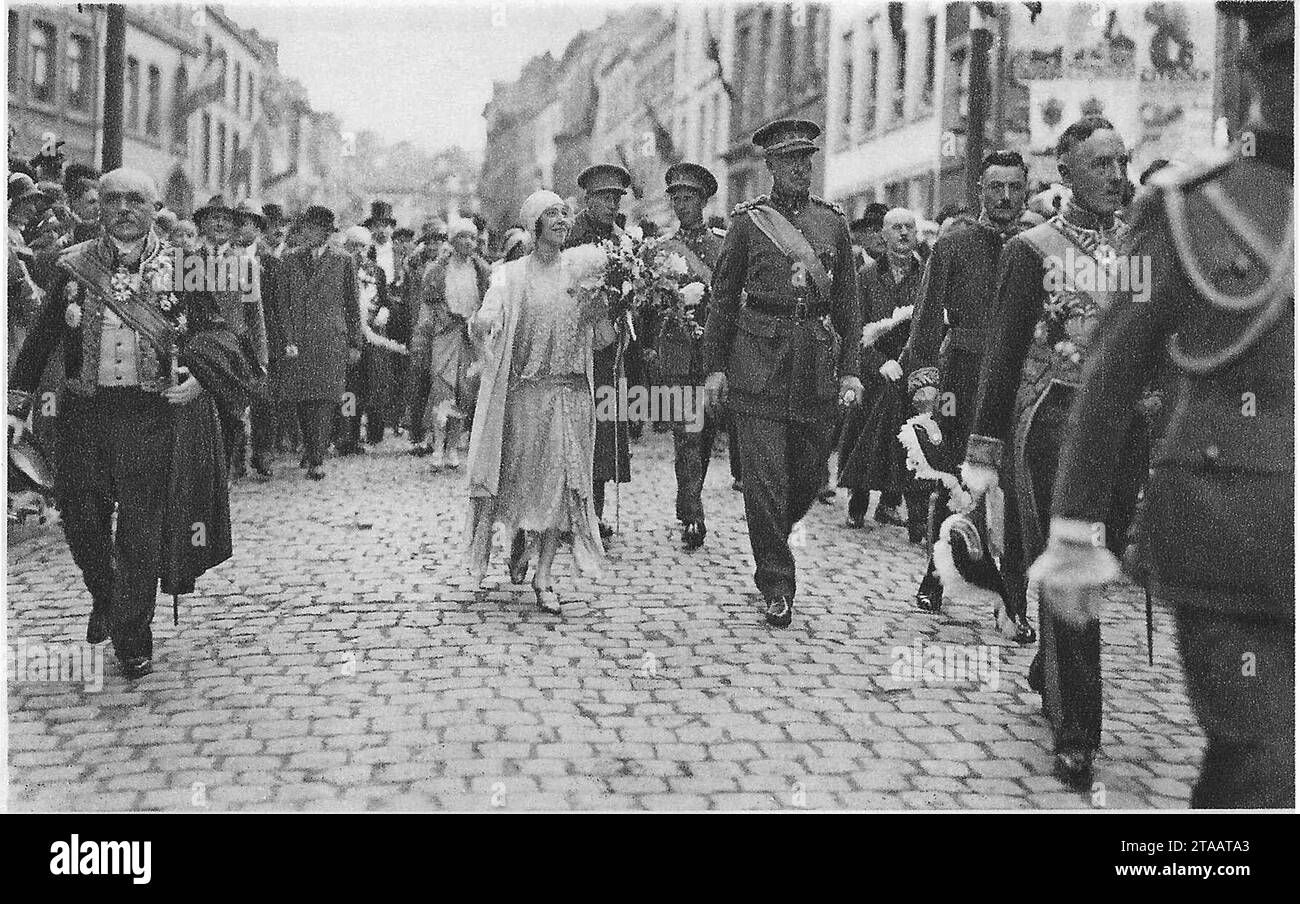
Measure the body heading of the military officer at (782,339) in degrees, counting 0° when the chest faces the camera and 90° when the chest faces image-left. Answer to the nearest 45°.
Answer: approximately 0°

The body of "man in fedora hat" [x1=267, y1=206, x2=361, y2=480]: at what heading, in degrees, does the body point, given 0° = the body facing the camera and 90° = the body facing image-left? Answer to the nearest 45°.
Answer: approximately 0°

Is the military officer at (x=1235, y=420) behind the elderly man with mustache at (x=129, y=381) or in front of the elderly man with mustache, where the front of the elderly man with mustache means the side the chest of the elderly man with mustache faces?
in front

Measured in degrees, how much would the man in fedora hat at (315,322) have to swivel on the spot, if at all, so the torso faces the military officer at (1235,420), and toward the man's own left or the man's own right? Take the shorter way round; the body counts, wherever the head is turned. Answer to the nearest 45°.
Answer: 0° — they already face them

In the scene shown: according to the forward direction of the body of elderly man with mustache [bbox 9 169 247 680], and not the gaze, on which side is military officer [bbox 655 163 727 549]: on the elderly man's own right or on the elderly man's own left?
on the elderly man's own left
